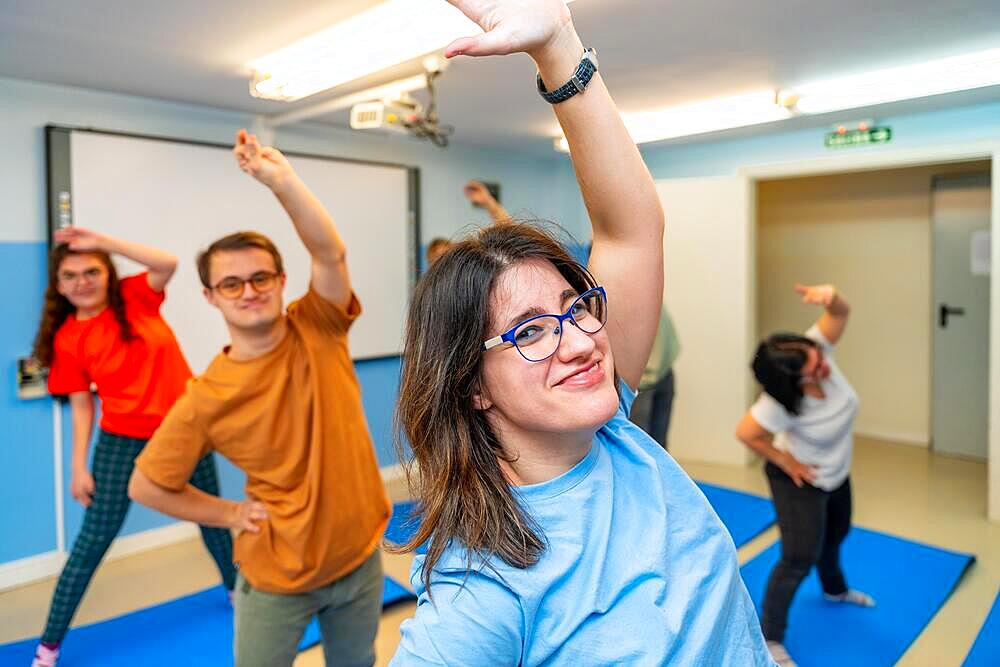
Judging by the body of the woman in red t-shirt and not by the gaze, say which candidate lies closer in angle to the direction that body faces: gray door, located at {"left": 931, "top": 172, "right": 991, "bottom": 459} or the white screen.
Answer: the gray door

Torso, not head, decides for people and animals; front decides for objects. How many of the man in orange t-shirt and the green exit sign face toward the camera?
2

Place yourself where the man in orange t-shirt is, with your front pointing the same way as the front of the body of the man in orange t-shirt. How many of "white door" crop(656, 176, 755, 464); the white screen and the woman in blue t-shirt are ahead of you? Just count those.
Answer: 1

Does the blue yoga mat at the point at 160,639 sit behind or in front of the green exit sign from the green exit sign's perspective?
in front

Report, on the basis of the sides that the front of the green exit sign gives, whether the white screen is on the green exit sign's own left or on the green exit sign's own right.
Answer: on the green exit sign's own right

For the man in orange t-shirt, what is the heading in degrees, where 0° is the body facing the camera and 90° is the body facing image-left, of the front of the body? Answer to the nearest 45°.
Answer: approximately 0°

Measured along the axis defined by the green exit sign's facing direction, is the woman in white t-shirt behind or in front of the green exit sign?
in front

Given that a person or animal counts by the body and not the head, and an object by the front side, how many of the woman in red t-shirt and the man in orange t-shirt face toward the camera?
2

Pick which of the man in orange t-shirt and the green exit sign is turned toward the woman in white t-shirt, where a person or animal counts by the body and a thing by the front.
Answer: the green exit sign
